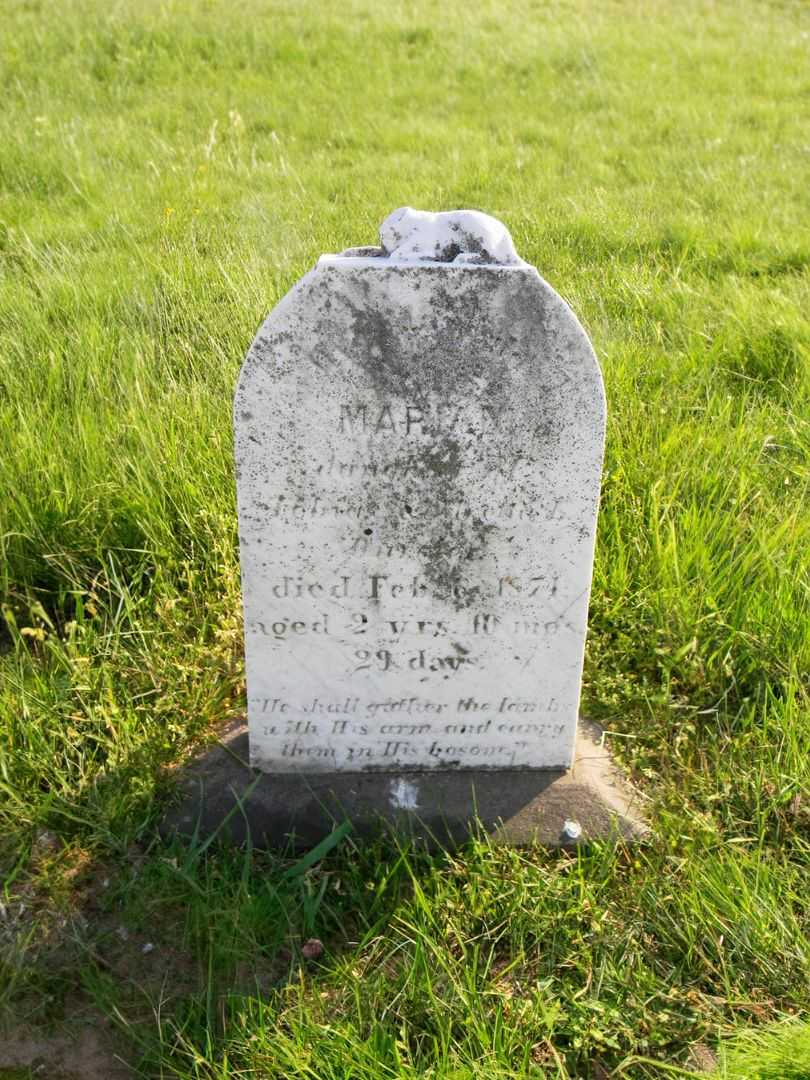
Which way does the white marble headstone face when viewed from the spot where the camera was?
facing the viewer
